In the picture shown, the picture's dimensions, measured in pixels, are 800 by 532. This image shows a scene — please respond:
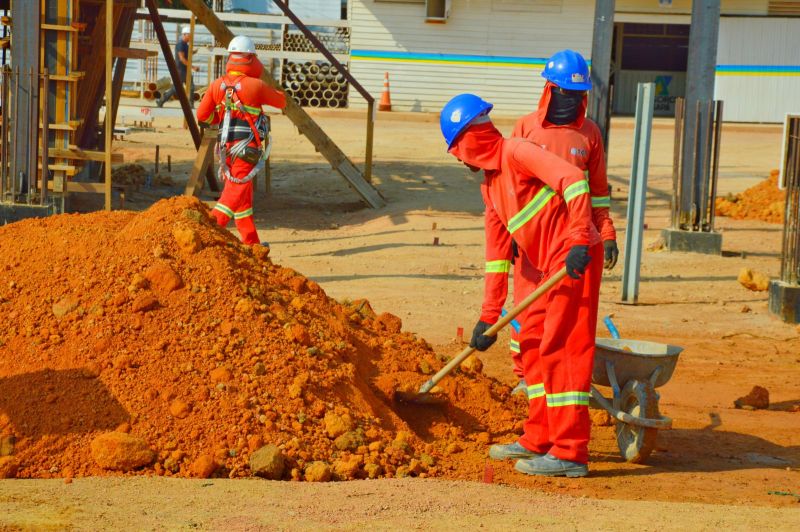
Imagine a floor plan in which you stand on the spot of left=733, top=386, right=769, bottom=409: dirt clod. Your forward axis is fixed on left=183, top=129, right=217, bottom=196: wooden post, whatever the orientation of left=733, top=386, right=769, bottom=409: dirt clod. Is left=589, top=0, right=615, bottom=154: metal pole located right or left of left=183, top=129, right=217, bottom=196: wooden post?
right

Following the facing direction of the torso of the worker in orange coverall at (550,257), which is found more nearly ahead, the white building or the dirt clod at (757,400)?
the white building

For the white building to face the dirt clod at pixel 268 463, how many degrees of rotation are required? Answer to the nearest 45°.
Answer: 0° — it already faces it

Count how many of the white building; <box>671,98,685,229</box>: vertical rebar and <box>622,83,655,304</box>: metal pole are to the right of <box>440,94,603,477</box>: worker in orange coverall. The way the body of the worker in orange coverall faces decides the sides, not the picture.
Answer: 3

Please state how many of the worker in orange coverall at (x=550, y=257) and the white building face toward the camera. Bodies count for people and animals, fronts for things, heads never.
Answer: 1

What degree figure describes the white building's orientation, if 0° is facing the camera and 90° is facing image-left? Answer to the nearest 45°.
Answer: approximately 0°

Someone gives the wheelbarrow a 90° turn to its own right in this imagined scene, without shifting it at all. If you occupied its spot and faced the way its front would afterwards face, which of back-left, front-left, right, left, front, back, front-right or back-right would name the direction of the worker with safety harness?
right

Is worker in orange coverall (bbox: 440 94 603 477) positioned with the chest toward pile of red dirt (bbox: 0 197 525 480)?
yes

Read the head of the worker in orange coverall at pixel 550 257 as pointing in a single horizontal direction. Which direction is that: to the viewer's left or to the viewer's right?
to the viewer's left

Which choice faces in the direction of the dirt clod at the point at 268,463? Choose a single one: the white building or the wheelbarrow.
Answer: the white building

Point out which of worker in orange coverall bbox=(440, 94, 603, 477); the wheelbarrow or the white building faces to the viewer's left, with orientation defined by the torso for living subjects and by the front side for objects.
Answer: the worker in orange coverall

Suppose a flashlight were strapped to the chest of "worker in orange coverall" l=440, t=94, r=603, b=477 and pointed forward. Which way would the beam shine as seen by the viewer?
to the viewer's left

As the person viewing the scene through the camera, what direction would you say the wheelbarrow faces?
facing the viewer and to the right of the viewer

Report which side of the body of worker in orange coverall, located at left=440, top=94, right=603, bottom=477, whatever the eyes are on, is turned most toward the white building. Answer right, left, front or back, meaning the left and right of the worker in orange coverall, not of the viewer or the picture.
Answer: right
